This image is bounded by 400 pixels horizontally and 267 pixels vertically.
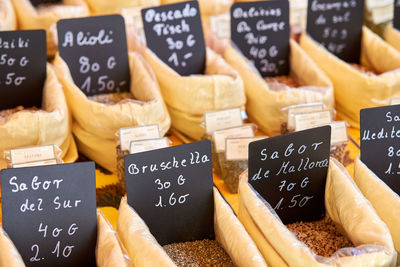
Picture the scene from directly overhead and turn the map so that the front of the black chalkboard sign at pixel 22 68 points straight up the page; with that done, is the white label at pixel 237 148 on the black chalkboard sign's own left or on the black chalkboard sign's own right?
on the black chalkboard sign's own left

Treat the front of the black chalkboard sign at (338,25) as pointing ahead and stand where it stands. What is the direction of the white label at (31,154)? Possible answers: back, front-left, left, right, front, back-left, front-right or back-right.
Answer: front-right

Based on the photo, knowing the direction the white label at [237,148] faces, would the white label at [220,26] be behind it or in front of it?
behind

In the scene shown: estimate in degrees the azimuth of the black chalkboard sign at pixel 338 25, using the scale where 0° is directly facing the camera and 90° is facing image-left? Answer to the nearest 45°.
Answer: approximately 0°

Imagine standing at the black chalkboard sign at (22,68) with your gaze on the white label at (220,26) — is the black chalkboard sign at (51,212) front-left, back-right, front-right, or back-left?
back-right

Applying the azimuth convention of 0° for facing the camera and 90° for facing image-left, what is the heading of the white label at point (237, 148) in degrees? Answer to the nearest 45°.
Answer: approximately 0°
